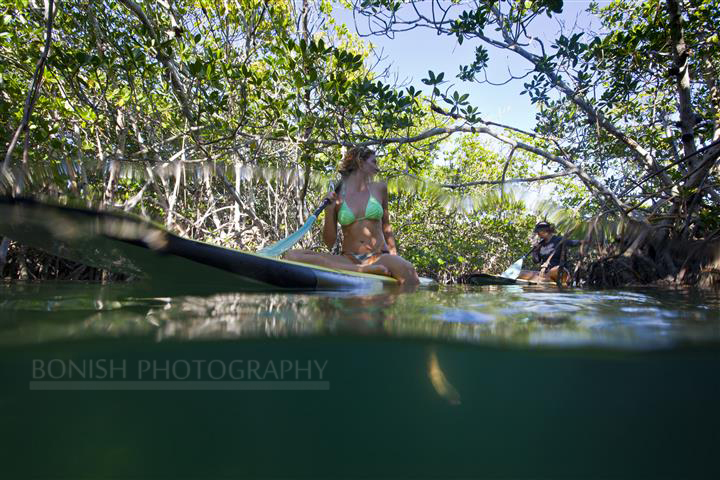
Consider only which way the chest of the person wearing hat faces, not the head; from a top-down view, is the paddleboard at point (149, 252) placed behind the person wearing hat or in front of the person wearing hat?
in front

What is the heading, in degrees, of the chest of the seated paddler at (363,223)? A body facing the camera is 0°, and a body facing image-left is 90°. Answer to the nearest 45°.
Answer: approximately 0°

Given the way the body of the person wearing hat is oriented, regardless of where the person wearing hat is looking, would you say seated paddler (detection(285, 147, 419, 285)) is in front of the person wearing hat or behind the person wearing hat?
in front

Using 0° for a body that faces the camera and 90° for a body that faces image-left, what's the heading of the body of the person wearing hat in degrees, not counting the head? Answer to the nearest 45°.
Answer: approximately 45°

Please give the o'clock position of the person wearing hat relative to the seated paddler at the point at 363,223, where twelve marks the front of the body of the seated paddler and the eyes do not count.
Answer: The person wearing hat is roughly at 8 o'clock from the seated paddler.

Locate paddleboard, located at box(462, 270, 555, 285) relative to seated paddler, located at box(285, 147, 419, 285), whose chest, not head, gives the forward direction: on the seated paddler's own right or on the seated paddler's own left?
on the seated paddler's own left
